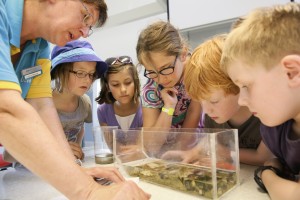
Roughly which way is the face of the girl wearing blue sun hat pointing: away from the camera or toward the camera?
toward the camera

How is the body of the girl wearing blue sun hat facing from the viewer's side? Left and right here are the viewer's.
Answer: facing the viewer and to the right of the viewer

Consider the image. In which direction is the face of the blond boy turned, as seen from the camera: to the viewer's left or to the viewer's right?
to the viewer's left

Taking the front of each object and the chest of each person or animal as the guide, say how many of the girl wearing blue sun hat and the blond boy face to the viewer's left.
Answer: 1

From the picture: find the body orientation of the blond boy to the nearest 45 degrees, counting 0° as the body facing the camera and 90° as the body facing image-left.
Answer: approximately 90°
